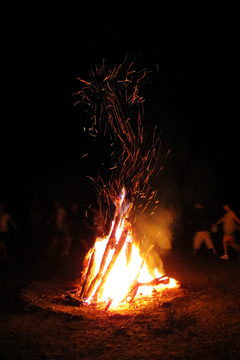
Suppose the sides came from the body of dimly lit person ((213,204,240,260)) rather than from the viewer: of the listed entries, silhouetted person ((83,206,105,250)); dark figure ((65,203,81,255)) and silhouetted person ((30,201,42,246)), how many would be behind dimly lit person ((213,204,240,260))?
0

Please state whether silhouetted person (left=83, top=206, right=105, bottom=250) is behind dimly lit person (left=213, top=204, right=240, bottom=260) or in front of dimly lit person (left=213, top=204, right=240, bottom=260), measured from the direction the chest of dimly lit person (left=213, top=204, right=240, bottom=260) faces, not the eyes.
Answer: in front

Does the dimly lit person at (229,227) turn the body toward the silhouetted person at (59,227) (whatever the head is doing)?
yes

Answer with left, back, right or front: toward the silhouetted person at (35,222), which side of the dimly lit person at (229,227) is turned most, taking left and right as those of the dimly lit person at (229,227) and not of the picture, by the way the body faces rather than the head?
front

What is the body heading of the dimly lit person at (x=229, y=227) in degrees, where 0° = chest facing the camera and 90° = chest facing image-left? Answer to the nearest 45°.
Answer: approximately 90°
